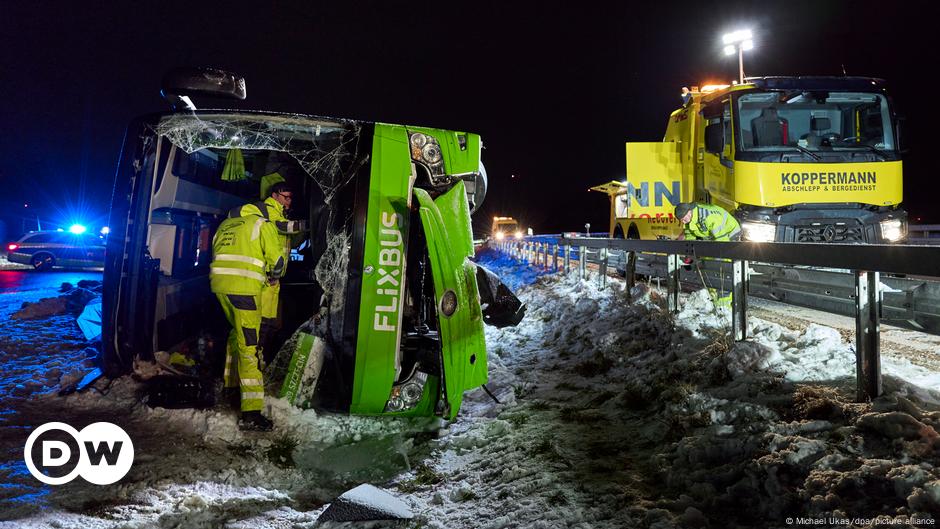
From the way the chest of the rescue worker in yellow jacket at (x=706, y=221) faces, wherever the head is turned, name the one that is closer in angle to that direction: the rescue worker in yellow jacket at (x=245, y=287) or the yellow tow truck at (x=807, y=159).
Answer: the rescue worker in yellow jacket

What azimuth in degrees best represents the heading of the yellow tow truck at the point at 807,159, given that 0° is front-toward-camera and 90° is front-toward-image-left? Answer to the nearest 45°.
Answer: approximately 315°

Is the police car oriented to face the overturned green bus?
no

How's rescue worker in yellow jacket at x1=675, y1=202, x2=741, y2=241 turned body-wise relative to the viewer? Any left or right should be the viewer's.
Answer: facing to the left of the viewer

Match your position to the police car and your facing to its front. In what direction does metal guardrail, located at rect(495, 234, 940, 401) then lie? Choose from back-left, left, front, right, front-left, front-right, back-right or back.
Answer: right

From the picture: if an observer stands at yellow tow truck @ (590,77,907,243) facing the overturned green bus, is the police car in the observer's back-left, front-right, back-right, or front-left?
front-right

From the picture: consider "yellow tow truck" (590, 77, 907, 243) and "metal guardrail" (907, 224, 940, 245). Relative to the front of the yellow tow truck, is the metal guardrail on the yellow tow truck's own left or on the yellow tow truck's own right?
on the yellow tow truck's own left

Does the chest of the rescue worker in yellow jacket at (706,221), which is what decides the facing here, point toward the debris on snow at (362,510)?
no

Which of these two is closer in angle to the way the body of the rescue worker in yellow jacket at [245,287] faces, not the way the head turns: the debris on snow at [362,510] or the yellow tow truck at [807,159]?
the yellow tow truck

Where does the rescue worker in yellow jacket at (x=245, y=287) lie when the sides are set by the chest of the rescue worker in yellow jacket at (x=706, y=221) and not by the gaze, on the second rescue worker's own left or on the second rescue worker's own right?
on the second rescue worker's own left

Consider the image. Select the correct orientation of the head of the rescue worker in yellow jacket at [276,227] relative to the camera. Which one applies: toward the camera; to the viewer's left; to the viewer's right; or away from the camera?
to the viewer's right

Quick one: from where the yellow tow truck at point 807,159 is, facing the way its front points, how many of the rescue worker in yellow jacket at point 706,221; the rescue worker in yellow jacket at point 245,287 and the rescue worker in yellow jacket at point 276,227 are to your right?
3

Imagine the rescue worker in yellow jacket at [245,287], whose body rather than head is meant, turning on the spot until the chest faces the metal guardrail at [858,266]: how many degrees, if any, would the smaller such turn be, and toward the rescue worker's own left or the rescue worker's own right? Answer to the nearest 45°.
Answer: approximately 90° to the rescue worker's own right

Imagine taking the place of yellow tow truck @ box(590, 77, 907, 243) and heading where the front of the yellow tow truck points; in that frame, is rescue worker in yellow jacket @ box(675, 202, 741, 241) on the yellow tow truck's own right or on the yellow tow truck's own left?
on the yellow tow truck's own right

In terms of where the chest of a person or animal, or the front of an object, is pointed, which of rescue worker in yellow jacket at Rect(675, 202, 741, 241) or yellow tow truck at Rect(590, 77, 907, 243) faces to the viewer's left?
the rescue worker in yellow jacket

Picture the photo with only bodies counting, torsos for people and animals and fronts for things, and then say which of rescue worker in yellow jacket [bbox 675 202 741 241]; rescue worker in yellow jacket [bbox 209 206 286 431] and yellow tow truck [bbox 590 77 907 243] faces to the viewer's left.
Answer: rescue worker in yellow jacket [bbox 675 202 741 241]
